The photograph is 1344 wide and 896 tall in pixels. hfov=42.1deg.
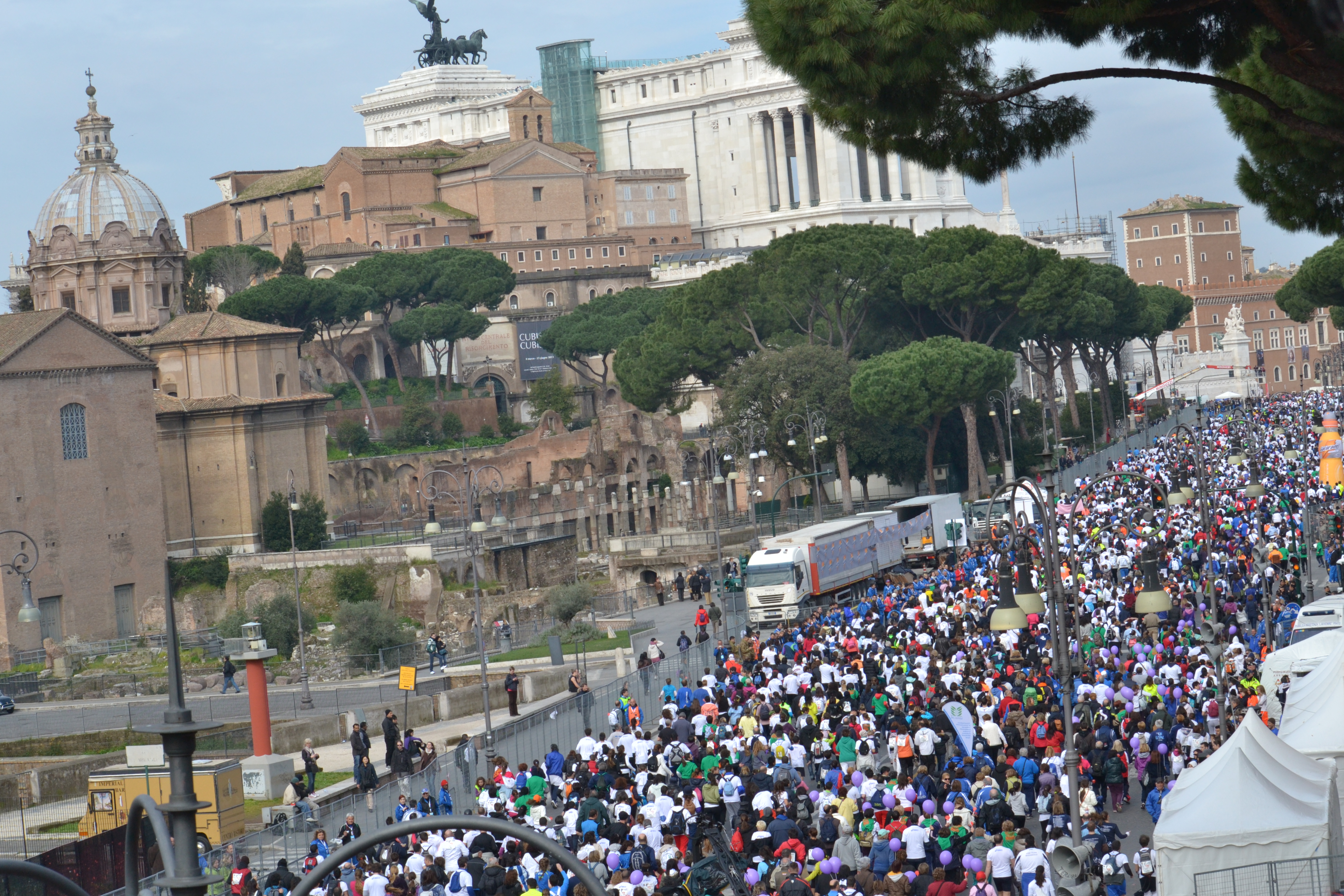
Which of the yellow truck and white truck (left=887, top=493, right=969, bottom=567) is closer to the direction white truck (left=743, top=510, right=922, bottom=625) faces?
the yellow truck

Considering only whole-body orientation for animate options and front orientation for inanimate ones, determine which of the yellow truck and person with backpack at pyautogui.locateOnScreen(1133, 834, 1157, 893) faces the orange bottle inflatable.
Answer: the person with backpack

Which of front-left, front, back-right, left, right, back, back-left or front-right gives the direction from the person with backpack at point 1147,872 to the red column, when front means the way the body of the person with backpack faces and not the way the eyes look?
front-left

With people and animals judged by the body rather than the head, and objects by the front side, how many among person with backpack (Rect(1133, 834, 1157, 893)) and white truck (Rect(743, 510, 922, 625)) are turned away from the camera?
1

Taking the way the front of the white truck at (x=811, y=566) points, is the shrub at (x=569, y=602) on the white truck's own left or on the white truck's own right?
on the white truck's own right

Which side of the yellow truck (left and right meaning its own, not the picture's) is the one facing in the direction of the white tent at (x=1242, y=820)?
back

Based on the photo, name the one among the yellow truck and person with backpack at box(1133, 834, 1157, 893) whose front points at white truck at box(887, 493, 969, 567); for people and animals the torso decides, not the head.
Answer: the person with backpack

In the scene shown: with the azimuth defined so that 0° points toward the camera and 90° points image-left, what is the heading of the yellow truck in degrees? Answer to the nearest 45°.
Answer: approximately 135°

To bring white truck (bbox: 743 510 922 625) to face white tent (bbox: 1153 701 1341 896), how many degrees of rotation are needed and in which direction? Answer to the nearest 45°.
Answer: approximately 45° to its left

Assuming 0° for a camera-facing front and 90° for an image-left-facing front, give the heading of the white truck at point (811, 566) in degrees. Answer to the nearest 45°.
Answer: approximately 45°

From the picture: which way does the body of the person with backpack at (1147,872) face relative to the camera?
away from the camera

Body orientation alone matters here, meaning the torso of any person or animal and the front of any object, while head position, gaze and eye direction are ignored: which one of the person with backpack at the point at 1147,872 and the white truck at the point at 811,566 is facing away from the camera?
the person with backpack

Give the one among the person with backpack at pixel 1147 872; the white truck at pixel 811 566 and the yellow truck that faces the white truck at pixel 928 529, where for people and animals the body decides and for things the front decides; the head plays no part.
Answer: the person with backpack

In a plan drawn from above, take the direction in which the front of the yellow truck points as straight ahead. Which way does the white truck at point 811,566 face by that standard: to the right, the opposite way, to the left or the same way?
to the left

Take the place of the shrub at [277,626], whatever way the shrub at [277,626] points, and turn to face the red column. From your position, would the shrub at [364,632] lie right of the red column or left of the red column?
left

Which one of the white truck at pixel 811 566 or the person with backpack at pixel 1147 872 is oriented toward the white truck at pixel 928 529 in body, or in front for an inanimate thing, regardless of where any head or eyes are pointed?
the person with backpack

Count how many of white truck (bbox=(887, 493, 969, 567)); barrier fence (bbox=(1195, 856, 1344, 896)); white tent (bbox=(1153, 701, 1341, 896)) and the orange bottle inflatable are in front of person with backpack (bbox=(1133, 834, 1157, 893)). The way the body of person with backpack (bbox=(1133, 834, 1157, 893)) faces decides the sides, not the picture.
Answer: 2

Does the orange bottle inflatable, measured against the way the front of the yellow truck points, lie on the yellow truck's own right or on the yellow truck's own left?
on the yellow truck's own right

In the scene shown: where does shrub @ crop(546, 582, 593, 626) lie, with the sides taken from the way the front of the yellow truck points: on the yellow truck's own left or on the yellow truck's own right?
on the yellow truck's own right

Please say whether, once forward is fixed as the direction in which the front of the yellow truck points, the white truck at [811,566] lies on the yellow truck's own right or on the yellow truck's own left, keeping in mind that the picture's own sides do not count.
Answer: on the yellow truck's own right

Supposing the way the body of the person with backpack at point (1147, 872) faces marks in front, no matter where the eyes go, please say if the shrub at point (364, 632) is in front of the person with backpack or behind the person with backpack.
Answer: in front
